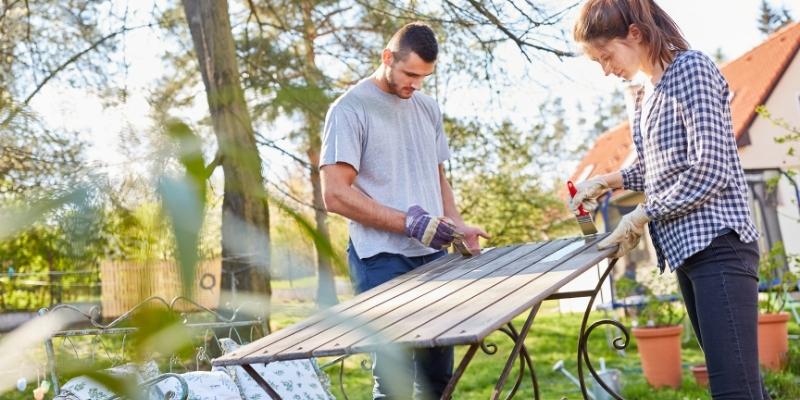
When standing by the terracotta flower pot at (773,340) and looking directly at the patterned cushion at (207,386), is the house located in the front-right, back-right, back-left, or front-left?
back-right

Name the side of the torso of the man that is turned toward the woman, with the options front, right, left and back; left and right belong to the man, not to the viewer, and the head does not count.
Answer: front

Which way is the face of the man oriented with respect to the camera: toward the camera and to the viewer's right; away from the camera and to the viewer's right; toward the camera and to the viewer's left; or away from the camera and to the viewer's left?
toward the camera and to the viewer's right

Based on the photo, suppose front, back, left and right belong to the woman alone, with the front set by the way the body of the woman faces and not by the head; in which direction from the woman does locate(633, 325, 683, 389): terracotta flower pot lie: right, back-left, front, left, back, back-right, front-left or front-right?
right

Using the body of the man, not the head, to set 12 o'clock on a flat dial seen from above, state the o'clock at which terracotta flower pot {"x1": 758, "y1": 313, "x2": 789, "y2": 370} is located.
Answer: The terracotta flower pot is roughly at 9 o'clock from the man.

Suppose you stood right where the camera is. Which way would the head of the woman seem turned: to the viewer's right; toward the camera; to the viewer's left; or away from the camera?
to the viewer's left

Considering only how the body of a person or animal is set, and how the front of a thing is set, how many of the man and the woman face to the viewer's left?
1

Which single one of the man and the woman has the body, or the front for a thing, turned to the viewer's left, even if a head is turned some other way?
the woman

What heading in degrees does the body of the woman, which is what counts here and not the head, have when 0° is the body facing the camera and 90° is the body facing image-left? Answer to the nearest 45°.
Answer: approximately 90°

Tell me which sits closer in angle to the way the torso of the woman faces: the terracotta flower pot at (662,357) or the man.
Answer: the man
